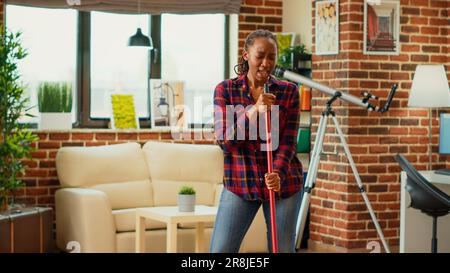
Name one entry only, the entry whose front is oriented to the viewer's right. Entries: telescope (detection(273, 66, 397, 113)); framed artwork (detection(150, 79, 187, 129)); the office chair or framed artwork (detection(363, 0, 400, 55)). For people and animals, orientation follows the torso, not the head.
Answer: the office chair

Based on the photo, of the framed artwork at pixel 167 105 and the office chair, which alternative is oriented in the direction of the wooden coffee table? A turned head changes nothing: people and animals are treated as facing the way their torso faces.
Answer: the framed artwork

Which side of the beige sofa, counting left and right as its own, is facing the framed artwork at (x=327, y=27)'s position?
left

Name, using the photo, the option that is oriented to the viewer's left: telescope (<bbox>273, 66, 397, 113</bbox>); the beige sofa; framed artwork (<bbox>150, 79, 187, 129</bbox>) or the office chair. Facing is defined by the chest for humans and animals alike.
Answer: the telescope

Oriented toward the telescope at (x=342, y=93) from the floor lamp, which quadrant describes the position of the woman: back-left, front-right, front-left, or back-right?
front-left

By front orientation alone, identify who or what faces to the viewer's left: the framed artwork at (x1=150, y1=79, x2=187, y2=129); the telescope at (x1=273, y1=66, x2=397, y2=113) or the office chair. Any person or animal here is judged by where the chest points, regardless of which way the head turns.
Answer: the telescope

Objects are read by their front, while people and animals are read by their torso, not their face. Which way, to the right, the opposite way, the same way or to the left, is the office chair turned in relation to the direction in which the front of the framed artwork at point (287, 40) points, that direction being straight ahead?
to the left

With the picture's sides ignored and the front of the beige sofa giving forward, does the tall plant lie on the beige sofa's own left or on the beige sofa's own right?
on the beige sofa's own right

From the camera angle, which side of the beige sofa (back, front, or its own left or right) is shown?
front

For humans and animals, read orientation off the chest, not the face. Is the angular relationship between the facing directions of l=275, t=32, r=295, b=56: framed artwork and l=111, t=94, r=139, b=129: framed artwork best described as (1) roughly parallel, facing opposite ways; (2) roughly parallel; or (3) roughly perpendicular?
roughly parallel

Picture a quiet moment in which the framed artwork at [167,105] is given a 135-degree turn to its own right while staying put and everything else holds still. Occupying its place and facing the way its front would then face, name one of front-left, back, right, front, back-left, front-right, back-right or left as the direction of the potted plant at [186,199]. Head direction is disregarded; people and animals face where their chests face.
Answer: back-left

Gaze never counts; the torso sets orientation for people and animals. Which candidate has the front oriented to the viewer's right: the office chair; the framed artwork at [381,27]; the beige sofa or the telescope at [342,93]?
the office chair

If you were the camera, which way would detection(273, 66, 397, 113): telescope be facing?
facing to the left of the viewer
